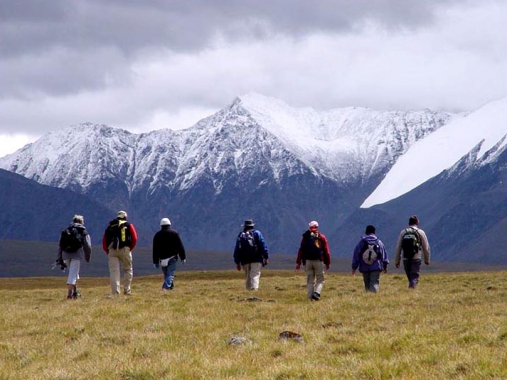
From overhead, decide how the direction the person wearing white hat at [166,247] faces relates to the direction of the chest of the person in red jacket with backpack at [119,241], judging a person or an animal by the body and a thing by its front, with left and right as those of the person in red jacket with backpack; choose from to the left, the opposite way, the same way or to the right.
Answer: the same way

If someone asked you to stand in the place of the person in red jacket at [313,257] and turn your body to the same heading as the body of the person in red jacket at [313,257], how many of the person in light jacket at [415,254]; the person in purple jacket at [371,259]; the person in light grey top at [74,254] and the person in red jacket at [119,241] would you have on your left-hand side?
2

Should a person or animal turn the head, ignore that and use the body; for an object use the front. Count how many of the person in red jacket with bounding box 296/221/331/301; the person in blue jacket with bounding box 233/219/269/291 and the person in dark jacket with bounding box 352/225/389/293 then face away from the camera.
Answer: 3

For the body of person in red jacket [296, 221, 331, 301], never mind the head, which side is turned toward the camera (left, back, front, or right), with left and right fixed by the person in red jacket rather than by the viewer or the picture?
back

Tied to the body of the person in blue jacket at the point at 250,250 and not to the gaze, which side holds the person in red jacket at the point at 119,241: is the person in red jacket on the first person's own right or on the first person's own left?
on the first person's own left

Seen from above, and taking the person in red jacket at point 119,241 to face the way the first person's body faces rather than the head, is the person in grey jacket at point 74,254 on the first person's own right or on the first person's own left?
on the first person's own left

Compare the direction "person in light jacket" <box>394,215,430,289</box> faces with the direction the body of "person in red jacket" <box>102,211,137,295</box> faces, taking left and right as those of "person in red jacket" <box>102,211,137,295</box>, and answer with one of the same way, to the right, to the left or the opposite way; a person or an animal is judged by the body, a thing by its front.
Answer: the same way

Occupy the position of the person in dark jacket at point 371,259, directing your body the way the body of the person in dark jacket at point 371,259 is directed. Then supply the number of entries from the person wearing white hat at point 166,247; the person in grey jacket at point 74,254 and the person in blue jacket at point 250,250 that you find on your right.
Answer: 0

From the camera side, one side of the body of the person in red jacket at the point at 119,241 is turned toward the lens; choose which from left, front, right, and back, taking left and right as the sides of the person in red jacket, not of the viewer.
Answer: back

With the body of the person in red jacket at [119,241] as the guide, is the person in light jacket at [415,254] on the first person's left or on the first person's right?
on the first person's right

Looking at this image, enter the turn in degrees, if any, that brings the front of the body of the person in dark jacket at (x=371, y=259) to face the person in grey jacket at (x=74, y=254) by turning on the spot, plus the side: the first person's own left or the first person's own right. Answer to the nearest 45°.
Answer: approximately 90° to the first person's own left

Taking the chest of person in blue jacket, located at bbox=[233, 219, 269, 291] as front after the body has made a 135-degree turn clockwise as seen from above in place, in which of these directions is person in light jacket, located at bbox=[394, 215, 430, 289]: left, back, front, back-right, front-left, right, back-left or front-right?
front-left

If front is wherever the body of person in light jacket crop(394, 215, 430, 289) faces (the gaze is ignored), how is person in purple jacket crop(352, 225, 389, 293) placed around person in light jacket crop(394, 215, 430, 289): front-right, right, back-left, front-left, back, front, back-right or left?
back-left

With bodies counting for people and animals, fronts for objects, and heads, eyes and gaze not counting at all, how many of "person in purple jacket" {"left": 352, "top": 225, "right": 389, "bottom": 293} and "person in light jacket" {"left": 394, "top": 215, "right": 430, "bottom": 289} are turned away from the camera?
2

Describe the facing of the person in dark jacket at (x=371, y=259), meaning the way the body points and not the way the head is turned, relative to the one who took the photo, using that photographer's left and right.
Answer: facing away from the viewer

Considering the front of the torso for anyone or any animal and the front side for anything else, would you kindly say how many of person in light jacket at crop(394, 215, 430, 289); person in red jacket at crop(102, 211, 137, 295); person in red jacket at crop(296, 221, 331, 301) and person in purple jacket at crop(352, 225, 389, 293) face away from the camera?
4

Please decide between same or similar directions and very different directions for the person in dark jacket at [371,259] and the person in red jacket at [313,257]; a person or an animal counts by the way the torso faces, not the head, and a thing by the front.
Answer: same or similar directions

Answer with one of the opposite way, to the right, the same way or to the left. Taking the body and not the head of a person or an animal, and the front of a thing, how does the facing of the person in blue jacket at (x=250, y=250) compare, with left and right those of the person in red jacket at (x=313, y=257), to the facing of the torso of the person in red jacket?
the same way

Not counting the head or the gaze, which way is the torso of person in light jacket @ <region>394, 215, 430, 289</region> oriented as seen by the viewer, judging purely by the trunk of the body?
away from the camera

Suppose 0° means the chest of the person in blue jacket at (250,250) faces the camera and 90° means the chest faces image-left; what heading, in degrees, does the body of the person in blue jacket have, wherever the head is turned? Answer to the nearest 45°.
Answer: approximately 180°

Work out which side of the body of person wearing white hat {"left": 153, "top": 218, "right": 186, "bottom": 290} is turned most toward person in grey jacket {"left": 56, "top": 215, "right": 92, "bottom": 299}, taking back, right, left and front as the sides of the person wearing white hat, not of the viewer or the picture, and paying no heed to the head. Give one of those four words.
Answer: left

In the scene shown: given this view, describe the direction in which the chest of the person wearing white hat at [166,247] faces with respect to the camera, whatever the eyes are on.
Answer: away from the camera
